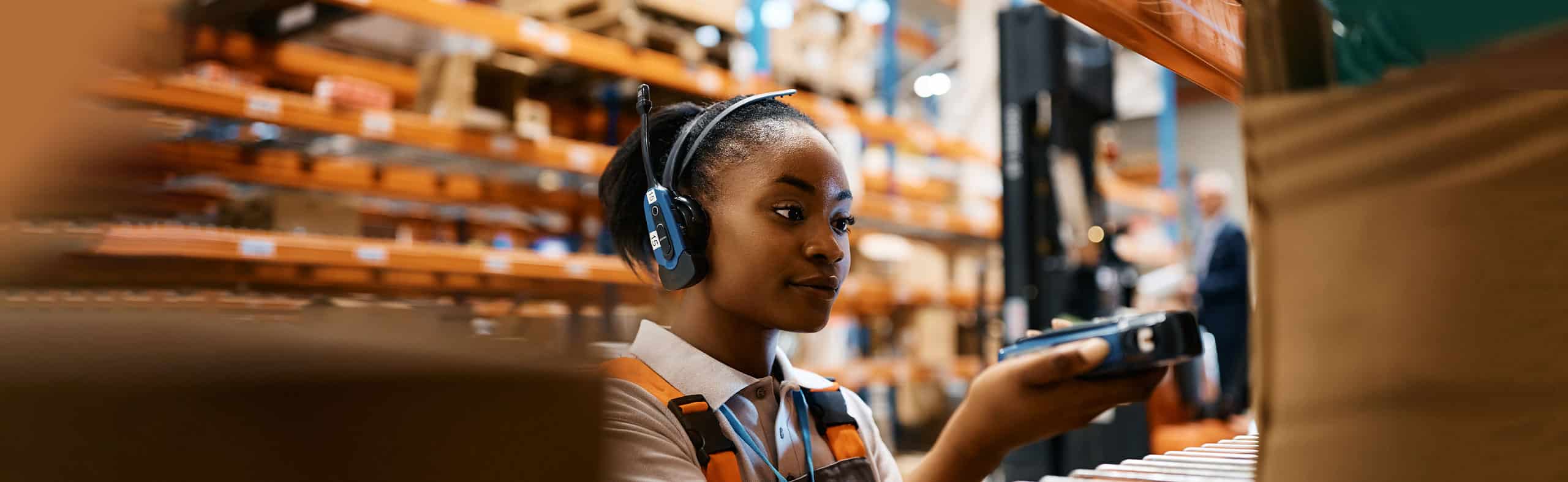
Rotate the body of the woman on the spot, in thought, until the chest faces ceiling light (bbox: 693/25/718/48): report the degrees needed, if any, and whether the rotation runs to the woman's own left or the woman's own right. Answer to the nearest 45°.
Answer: approximately 135° to the woman's own left

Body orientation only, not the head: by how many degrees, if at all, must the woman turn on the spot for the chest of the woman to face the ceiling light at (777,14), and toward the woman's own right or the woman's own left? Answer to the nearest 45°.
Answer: approximately 135° to the woman's own left

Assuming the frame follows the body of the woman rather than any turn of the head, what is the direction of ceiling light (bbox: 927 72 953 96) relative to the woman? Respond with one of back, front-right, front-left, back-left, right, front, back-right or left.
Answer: back-left

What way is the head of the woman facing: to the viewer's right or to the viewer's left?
to the viewer's right

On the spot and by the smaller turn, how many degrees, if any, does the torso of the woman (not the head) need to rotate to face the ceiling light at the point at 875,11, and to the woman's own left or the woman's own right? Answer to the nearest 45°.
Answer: approximately 135° to the woman's own left

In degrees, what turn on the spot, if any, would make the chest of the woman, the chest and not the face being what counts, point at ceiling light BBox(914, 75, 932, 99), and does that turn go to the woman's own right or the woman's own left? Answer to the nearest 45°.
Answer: approximately 135° to the woman's own left

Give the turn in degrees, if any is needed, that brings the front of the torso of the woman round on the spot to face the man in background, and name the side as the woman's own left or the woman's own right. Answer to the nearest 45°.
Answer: approximately 90° to the woman's own left

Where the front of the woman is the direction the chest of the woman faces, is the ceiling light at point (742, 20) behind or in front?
behind

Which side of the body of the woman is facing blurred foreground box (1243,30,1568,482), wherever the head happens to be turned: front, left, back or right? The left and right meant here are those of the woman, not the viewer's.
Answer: front

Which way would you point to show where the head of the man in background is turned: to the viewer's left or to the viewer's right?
to the viewer's left

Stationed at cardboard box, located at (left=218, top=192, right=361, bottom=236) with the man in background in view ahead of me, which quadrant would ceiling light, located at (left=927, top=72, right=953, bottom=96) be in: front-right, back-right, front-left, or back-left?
front-left

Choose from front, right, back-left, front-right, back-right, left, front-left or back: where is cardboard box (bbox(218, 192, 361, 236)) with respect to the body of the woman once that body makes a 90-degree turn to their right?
right

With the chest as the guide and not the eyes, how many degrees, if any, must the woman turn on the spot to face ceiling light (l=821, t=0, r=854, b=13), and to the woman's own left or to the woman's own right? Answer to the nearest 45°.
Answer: approximately 135° to the woman's own left

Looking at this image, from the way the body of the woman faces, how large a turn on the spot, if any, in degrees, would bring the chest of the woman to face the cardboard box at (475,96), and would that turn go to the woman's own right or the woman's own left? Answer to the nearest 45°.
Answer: approximately 180°

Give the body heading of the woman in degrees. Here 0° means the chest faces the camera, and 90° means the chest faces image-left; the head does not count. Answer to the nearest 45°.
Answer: approximately 315°
